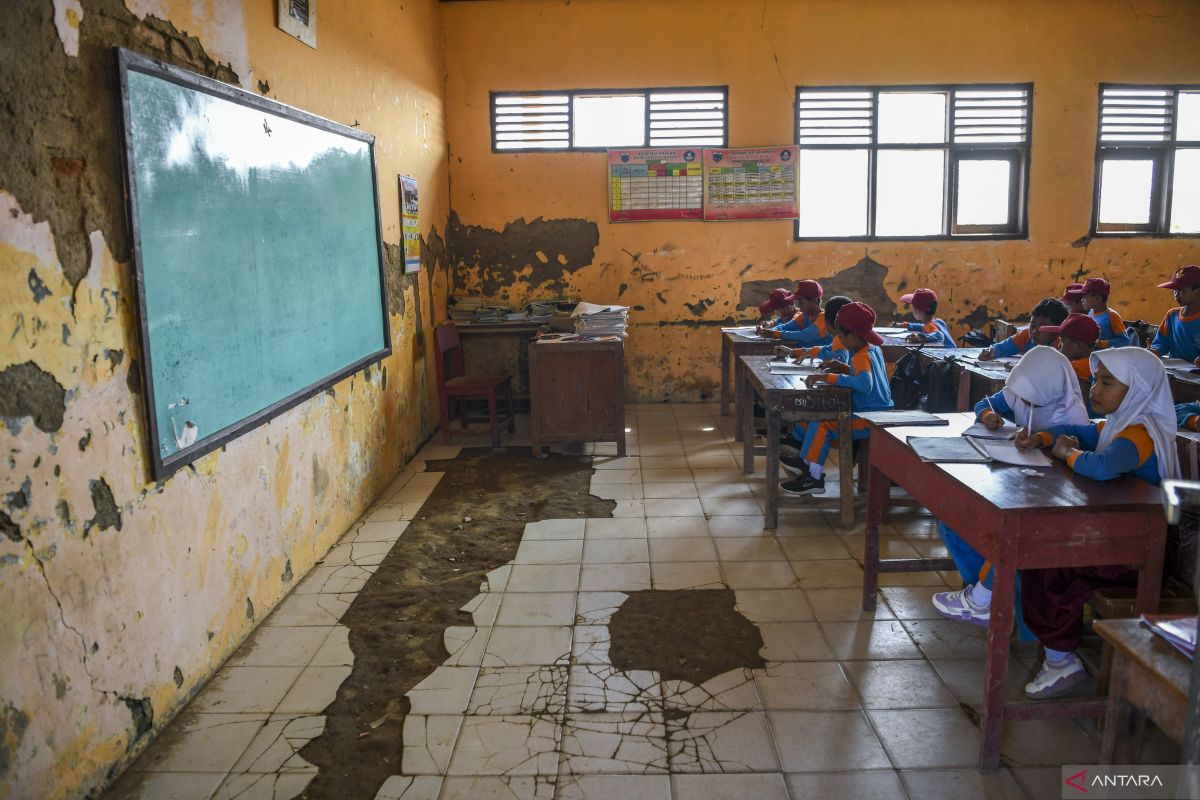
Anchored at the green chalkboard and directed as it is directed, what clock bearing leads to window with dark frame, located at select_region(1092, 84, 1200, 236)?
The window with dark frame is roughly at 10 o'clock from the green chalkboard.

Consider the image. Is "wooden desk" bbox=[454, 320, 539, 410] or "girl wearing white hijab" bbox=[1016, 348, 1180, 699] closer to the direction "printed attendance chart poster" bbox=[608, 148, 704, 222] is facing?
the girl wearing white hijab

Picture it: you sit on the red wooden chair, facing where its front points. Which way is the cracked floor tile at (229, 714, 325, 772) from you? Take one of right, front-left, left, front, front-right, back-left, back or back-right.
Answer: right

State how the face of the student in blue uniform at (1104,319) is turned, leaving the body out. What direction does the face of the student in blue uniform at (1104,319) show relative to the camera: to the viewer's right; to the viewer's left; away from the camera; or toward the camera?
to the viewer's left

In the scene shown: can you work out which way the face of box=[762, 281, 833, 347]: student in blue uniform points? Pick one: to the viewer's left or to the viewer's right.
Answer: to the viewer's left

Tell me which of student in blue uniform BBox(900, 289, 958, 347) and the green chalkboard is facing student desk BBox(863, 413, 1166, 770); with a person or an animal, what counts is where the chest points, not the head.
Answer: the green chalkboard

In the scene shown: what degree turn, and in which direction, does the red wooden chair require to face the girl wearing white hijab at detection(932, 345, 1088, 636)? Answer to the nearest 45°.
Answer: approximately 45° to its right

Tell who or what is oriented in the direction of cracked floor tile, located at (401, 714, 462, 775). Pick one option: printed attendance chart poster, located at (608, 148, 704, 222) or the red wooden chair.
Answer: the printed attendance chart poster

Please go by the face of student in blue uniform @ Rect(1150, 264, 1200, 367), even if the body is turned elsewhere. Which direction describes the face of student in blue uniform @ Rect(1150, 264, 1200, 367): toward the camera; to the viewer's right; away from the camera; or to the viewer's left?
to the viewer's left

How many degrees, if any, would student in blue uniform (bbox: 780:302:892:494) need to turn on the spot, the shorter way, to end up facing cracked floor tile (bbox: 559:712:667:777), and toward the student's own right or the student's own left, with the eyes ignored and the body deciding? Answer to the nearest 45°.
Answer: approximately 90° to the student's own left

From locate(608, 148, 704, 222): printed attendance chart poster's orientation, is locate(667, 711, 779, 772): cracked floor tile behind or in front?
in front

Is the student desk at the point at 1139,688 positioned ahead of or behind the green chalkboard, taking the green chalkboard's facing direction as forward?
ahead

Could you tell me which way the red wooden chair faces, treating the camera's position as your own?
facing to the right of the viewer

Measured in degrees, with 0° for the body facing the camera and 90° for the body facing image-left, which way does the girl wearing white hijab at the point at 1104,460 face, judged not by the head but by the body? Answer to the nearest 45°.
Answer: approximately 90°

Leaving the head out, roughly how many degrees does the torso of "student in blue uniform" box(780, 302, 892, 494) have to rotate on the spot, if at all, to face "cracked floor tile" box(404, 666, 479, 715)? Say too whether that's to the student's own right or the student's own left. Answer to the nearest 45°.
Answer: approximately 45° to the student's own left
